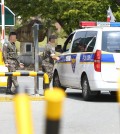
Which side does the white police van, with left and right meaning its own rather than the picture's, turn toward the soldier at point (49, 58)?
front

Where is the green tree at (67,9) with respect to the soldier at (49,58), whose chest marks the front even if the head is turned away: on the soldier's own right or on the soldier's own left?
on the soldier's own left

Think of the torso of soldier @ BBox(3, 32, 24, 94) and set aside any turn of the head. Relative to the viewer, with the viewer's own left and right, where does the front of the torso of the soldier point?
facing the viewer and to the right of the viewer
